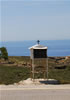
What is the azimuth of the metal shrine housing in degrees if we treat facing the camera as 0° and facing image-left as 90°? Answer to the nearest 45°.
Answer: approximately 0°

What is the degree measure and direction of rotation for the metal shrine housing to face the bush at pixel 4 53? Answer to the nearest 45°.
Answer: approximately 180°
